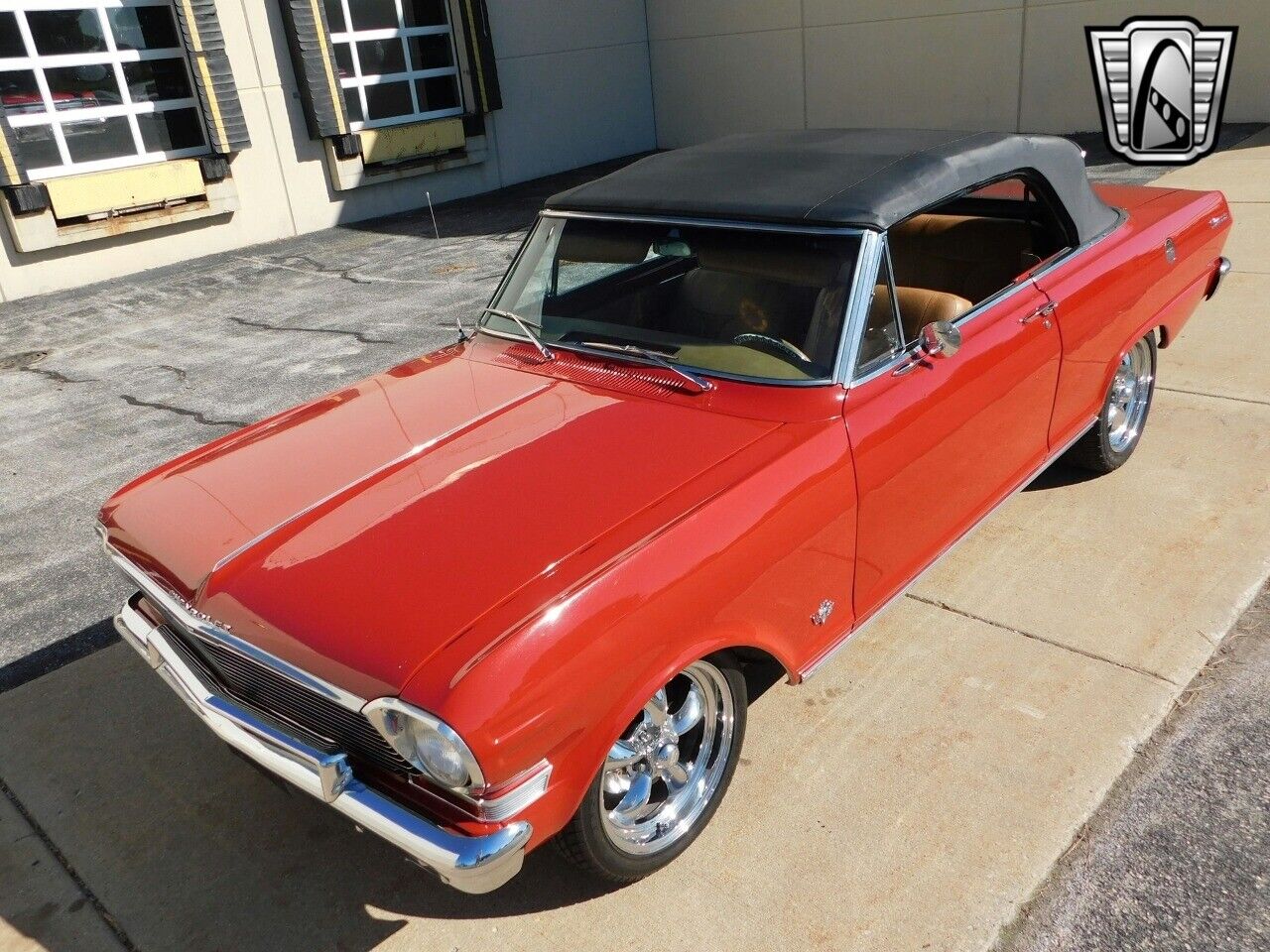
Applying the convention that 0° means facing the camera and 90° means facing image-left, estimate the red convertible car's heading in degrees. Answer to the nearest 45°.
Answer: approximately 45°
